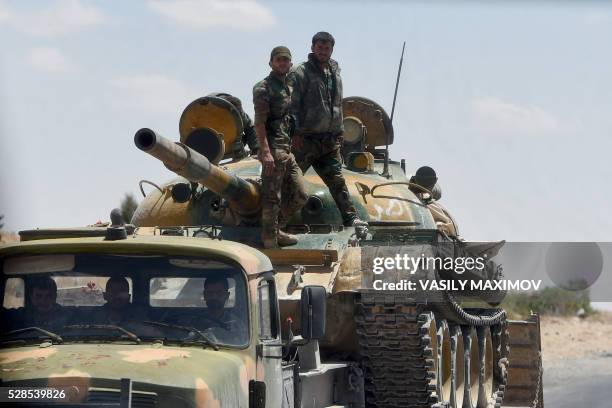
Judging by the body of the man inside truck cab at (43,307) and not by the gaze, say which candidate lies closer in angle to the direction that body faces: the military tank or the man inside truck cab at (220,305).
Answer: the man inside truck cab

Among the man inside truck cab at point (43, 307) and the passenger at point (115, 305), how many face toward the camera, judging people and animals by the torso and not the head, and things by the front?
2

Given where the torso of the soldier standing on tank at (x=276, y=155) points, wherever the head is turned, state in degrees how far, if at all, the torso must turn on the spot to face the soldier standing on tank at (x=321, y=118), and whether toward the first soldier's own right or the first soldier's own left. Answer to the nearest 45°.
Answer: approximately 90° to the first soldier's own left

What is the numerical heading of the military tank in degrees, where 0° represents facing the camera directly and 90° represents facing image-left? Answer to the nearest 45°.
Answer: approximately 45°

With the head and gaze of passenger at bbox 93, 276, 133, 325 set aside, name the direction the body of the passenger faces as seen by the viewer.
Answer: toward the camera

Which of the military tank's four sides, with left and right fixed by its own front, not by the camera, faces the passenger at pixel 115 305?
front

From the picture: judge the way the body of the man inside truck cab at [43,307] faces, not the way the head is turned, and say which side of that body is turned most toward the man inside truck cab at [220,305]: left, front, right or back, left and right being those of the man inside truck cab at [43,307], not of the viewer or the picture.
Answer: left

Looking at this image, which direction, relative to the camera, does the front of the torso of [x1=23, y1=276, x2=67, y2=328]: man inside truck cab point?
toward the camera

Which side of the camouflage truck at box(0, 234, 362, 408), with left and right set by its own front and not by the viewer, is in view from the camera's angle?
front

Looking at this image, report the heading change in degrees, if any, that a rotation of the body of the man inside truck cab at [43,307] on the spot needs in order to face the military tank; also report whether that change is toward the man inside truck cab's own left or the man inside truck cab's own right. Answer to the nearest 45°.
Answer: approximately 135° to the man inside truck cab's own left
